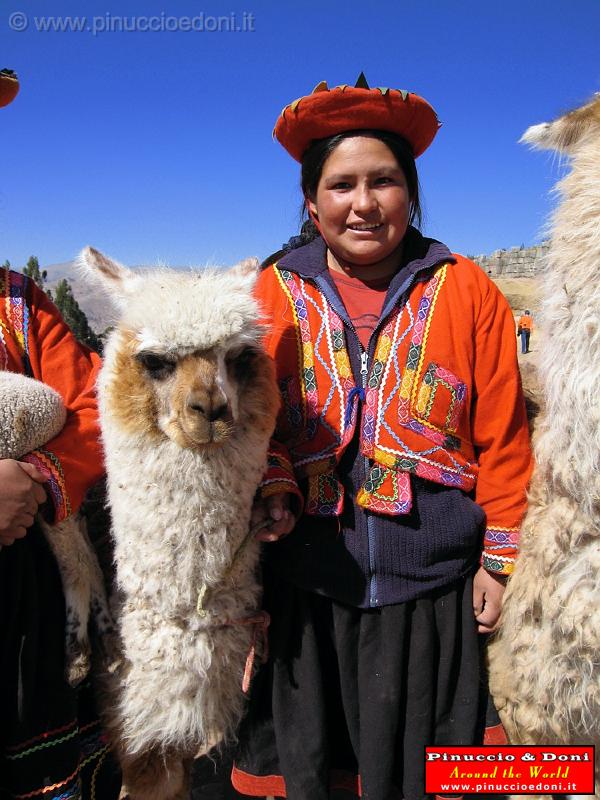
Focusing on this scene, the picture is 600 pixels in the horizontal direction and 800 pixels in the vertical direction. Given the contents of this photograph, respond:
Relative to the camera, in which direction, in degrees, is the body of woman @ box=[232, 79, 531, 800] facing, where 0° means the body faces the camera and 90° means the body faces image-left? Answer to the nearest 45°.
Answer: approximately 0°

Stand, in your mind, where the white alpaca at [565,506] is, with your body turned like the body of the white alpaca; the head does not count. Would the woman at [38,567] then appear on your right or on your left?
on your right

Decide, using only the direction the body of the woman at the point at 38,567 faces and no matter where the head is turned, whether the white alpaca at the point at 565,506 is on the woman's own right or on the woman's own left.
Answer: on the woman's own left
